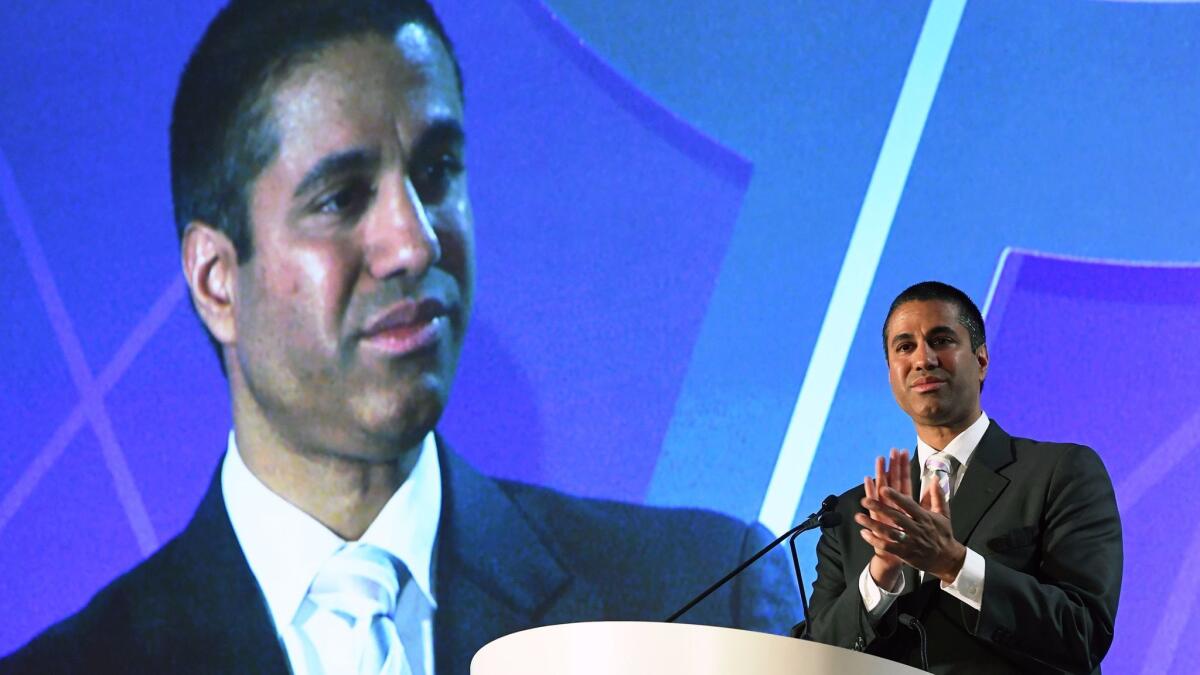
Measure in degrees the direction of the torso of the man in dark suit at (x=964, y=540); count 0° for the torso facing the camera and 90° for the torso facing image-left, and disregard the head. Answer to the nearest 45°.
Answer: approximately 45°

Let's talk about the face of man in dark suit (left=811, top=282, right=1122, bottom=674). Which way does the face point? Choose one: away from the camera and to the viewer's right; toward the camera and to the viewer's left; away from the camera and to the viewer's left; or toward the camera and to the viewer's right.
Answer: toward the camera and to the viewer's left

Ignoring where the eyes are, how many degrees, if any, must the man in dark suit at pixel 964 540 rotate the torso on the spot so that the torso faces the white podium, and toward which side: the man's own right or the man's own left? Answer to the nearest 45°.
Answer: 0° — they already face it
